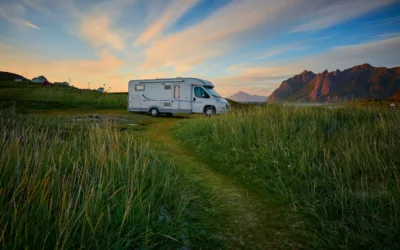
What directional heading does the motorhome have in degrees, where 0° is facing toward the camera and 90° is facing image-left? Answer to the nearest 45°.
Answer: approximately 270°
